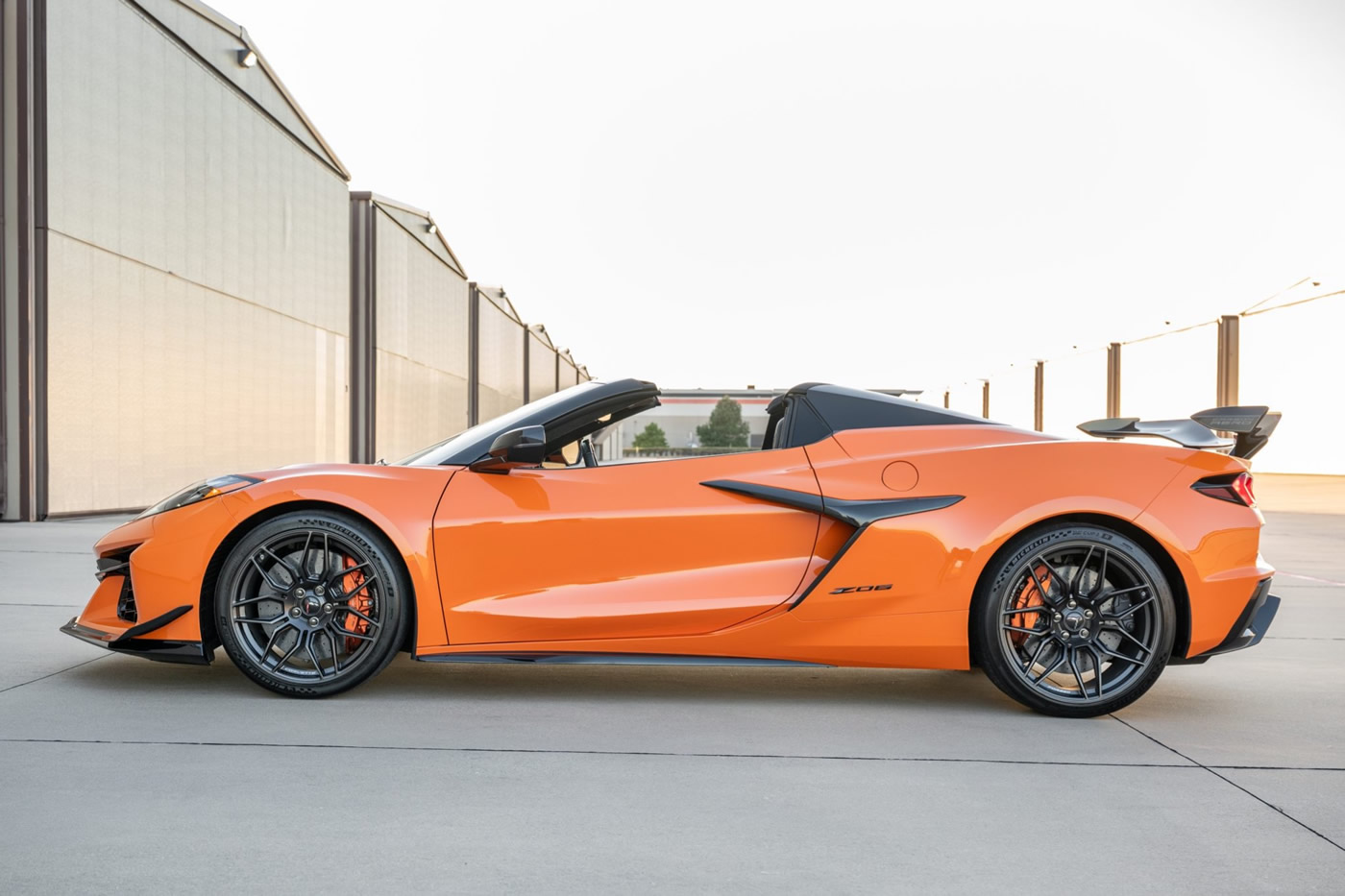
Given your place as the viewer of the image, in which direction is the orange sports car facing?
facing to the left of the viewer
